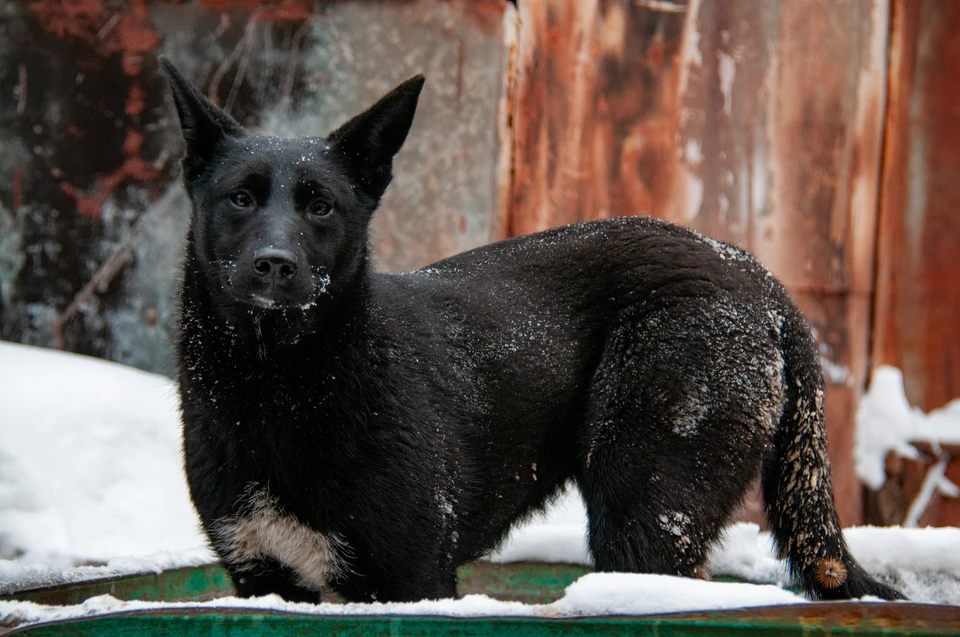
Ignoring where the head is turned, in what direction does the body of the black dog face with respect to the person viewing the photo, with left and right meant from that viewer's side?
facing the viewer and to the left of the viewer

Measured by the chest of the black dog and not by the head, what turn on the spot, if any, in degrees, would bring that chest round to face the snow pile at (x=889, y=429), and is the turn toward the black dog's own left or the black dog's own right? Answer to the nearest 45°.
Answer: approximately 180°
